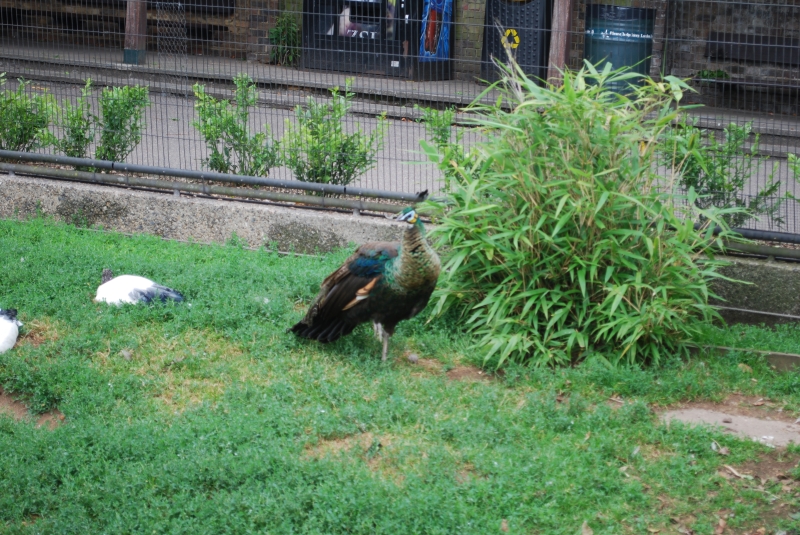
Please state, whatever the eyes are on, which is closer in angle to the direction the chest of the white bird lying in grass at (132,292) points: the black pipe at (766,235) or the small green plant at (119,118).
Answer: the small green plant

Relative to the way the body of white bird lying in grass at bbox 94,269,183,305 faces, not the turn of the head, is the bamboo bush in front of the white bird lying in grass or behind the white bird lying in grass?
behind

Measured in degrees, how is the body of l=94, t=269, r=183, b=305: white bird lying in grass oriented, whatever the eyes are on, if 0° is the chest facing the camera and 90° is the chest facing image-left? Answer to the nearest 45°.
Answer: approximately 90°

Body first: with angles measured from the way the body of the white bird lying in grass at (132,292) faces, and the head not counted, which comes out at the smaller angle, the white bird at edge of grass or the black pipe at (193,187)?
the white bird at edge of grass

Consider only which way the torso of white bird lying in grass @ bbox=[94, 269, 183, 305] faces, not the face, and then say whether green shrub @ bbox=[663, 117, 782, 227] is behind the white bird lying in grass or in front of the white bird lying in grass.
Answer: behind

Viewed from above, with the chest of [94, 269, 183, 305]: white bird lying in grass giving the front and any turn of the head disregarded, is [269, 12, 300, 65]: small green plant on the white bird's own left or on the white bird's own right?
on the white bird's own right
